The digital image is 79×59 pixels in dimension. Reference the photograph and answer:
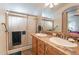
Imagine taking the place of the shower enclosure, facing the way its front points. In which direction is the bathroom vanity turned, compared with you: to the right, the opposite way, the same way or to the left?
to the right

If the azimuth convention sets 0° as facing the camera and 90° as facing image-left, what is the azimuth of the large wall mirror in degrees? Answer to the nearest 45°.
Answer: approximately 45°

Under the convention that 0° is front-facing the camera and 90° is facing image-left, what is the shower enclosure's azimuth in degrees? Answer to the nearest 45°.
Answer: approximately 315°

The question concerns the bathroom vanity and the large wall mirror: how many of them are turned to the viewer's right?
0
